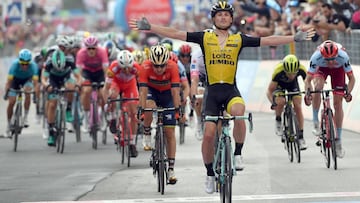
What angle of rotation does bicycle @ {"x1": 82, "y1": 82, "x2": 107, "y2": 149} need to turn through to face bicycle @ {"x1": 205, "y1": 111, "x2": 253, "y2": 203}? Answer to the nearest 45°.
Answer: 0° — it already faces it

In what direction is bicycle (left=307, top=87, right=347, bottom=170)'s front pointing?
toward the camera

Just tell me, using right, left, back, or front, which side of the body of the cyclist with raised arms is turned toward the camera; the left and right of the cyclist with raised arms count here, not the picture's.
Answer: front

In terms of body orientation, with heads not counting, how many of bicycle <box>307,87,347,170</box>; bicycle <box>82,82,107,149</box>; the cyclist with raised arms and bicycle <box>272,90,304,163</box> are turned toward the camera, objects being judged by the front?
4

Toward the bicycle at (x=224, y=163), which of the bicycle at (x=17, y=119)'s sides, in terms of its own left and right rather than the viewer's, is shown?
front

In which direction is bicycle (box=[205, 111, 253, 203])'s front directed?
toward the camera

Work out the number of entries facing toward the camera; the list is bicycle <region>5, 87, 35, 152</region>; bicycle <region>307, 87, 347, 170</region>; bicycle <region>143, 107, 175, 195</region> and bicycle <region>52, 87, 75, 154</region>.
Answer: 4
